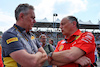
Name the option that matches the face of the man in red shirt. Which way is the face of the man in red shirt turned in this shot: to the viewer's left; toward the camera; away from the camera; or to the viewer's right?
to the viewer's left

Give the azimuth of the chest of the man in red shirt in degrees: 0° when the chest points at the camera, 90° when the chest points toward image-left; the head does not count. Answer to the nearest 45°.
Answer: approximately 45°
